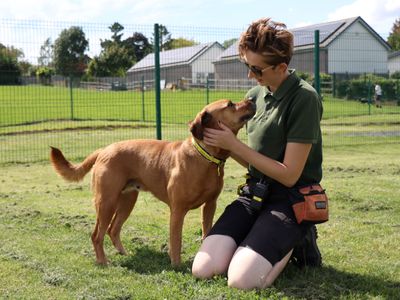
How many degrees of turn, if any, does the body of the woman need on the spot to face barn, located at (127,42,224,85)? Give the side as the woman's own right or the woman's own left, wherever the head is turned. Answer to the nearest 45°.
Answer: approximately 135° to the woman's own right

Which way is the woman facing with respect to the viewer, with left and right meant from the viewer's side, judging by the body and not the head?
facing the viewer and to the left of the viewer

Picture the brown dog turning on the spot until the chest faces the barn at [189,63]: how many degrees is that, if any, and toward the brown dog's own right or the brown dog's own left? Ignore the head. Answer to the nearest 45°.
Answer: approximately 90° to the brown dog's own left

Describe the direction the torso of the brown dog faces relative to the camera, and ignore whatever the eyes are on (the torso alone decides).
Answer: to the viewer's right

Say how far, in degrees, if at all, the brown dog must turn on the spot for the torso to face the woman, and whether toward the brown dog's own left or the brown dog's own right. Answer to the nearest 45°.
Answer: approximately 45° to the brown dog's own right

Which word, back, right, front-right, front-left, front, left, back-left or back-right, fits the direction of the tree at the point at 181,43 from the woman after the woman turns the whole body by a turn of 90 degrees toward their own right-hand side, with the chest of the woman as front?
front-right

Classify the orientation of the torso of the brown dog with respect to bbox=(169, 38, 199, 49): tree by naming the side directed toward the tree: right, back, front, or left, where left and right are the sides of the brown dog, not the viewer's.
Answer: left

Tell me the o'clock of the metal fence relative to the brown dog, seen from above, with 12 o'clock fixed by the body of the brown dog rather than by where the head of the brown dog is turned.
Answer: The metal fence is roughly at 9 o'clock from the brown dog.

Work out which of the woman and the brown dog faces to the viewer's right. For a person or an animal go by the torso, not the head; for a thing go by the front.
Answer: the brown dog

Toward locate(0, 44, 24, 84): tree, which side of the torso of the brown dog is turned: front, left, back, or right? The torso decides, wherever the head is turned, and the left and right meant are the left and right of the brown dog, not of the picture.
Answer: left
